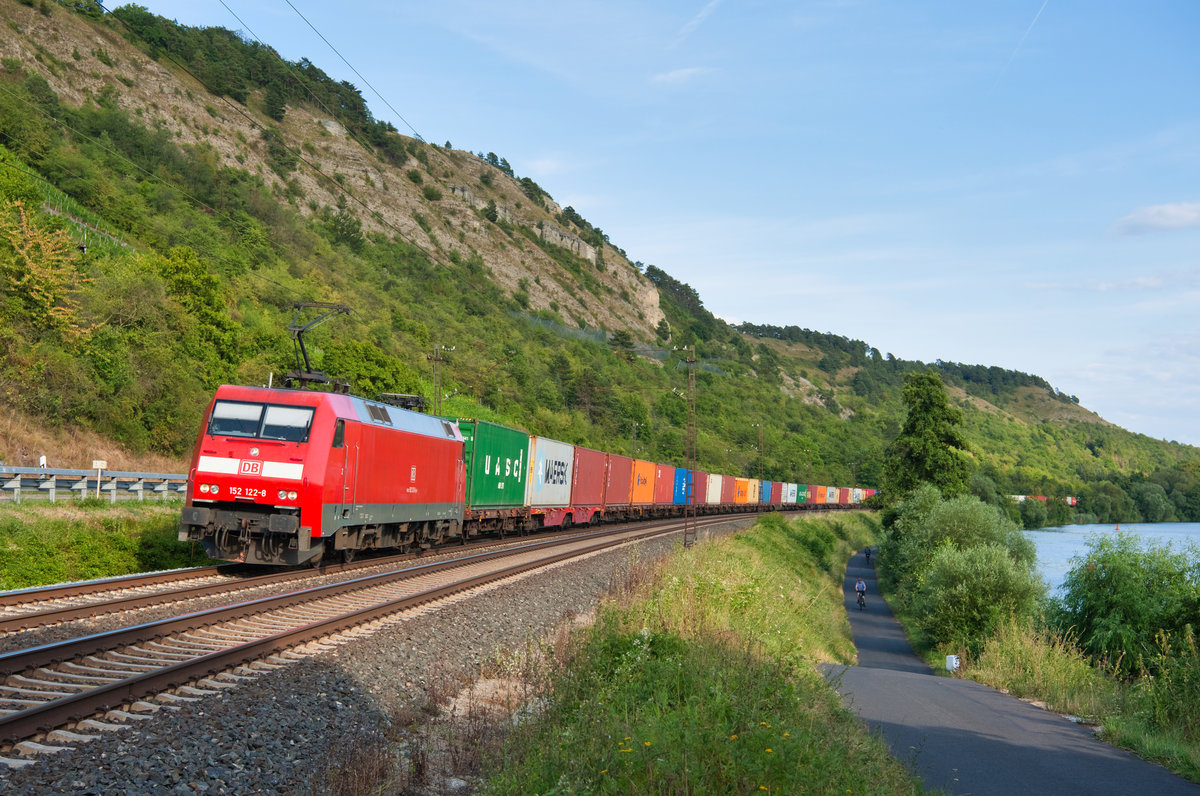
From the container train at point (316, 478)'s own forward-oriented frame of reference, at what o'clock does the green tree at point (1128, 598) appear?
The green tree is roughly at 7 o'clock from the container train.

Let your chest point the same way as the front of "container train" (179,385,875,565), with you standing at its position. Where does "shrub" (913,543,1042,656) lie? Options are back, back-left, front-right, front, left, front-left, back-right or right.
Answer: left

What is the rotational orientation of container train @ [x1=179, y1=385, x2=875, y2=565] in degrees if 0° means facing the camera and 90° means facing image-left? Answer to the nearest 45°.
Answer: approximately 45°
